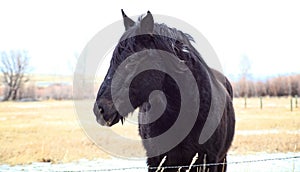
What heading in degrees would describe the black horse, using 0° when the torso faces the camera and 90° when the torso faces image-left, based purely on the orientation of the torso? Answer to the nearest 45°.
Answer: approximately 45°
